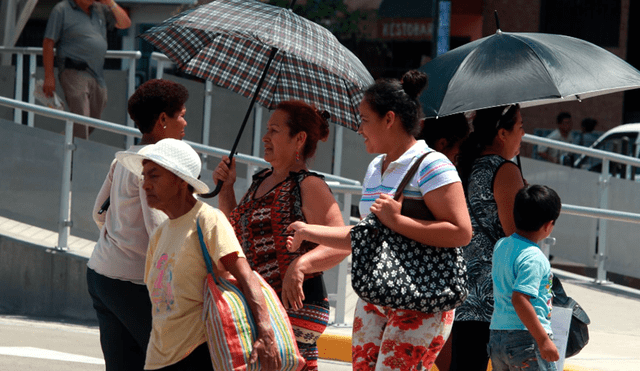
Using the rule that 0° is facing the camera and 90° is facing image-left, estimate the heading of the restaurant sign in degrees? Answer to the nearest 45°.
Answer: approximately 0°

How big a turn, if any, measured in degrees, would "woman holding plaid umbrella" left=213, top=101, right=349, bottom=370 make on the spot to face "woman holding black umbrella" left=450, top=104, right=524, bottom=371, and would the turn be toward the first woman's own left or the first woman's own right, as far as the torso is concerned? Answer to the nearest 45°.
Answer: approximately 135° to the first woman's own left

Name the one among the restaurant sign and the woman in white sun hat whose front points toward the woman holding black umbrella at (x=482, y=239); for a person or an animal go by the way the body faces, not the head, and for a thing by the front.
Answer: the restaurant sign

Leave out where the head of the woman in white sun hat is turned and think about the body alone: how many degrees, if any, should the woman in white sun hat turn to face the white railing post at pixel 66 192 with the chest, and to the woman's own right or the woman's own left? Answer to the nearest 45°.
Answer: approximately 135° to the woman's own right

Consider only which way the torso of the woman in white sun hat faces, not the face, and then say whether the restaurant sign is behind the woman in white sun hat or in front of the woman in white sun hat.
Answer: behind

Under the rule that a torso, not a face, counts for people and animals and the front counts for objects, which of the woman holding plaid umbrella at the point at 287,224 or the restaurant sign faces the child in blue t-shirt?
the restaurant sign
